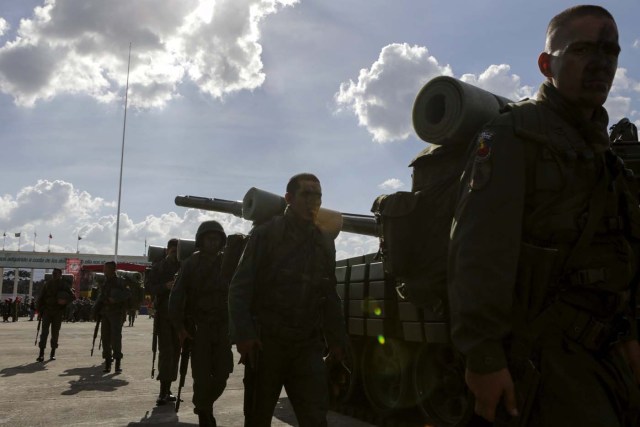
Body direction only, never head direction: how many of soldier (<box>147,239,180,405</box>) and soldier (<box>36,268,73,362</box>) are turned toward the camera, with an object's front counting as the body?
2

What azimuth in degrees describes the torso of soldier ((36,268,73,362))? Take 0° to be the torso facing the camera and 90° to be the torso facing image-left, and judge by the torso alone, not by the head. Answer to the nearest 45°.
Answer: approximately 0°

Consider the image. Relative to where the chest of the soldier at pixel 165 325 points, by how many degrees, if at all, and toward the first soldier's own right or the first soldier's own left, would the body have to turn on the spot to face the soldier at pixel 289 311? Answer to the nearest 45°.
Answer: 0° — they already face them

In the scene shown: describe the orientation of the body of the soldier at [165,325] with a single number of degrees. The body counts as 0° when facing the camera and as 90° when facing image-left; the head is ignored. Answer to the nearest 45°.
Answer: approximately 0°

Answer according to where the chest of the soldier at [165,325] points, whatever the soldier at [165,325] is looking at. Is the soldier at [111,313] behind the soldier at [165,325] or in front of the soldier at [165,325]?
behind

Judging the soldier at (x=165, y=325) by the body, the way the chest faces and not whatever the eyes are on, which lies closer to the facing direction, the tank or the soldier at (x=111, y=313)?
the tank
